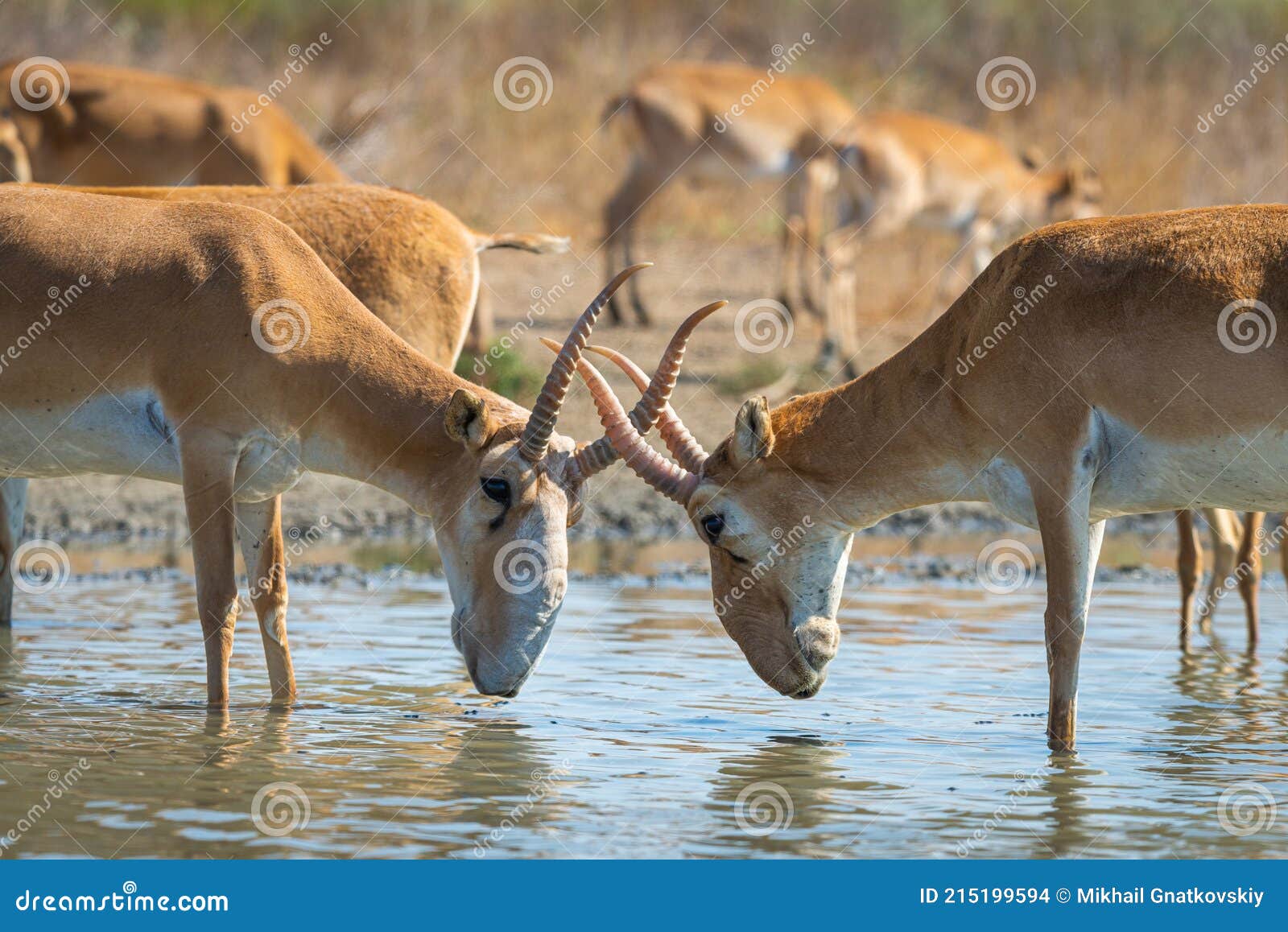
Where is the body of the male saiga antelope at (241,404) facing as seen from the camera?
to the viewer's right

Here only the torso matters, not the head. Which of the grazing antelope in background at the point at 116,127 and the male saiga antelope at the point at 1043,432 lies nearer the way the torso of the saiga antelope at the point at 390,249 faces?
the grazing antelope in background

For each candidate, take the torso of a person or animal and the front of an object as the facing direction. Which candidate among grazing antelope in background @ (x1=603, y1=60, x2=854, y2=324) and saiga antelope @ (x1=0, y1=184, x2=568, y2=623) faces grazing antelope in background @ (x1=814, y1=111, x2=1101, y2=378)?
grazing antelope in background @ (x1=603, y1=60, x2=854, y2=324)

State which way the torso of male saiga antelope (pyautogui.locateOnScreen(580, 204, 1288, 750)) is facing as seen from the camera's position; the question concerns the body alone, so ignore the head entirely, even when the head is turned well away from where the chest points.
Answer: to the viewer's left

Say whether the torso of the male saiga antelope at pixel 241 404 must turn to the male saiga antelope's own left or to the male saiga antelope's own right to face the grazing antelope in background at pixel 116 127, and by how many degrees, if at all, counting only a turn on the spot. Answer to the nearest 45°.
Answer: approximately 90° to the male saiga antelope's own left

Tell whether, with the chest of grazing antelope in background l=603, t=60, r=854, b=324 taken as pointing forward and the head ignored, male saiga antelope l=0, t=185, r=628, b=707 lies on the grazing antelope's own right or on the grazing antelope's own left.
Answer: on the grazing antelope's own right

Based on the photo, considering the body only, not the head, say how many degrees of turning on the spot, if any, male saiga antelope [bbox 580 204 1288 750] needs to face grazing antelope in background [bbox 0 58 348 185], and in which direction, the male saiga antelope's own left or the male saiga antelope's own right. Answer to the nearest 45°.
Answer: approximately 45° to the male saiga antelope's own right

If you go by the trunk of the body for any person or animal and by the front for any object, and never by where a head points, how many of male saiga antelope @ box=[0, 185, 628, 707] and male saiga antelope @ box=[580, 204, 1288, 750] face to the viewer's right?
1

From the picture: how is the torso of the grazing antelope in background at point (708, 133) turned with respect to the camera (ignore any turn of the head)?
to the viewer's right

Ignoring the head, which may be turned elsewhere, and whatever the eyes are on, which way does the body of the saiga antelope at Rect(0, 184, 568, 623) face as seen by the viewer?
to the viewer's left
